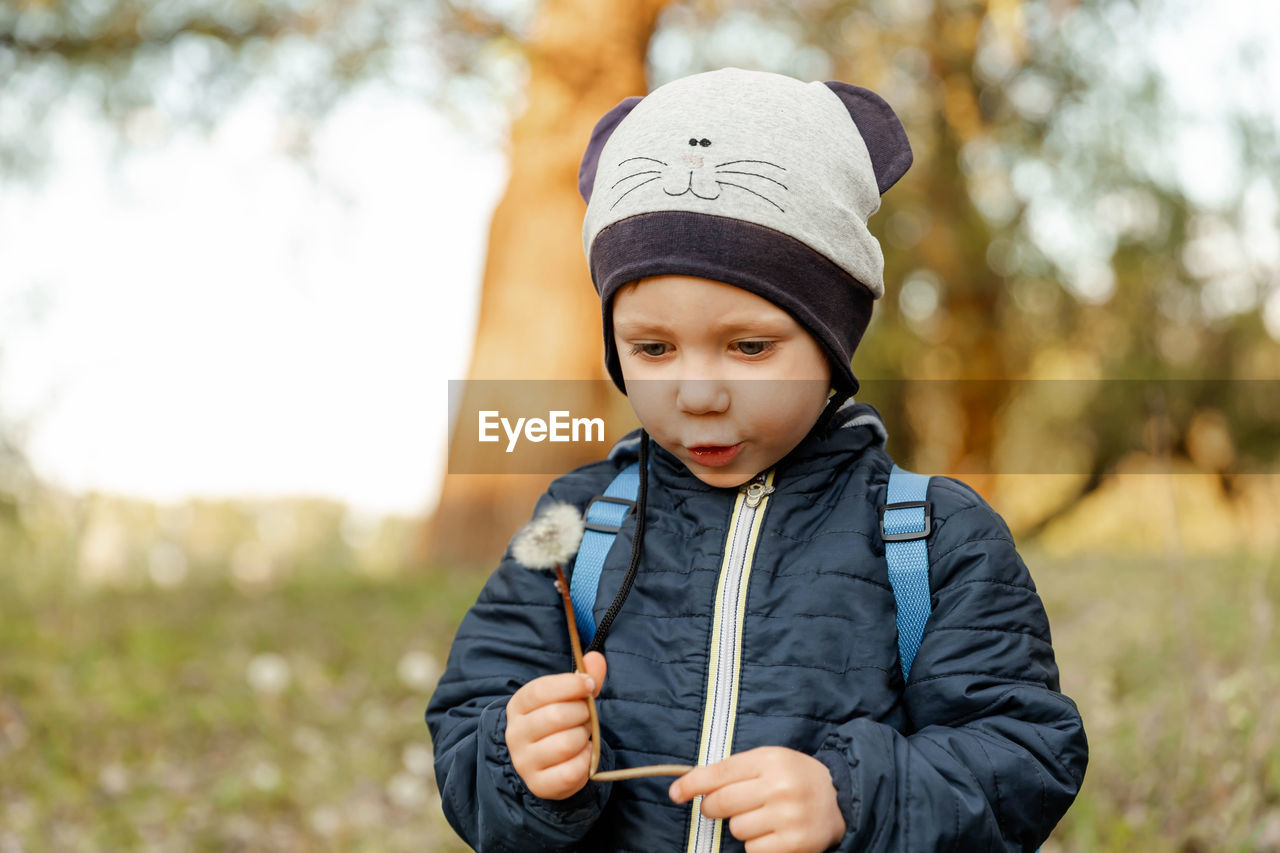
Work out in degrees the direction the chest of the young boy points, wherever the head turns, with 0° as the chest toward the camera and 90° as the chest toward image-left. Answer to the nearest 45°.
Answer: approximately 0°

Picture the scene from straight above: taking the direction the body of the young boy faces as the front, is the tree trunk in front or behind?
behind
